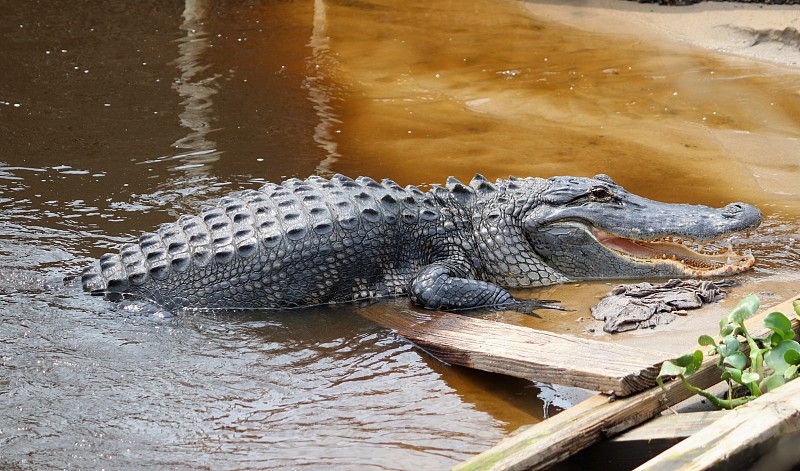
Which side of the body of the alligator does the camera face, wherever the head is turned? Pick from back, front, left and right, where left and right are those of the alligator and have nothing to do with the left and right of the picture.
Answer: right

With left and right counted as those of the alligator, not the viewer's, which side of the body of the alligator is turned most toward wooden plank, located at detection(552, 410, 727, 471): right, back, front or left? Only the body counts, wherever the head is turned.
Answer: right

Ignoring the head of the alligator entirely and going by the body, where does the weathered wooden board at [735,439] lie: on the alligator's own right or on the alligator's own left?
on the alligator's own right

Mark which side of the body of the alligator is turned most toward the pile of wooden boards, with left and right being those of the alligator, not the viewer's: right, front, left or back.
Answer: right
